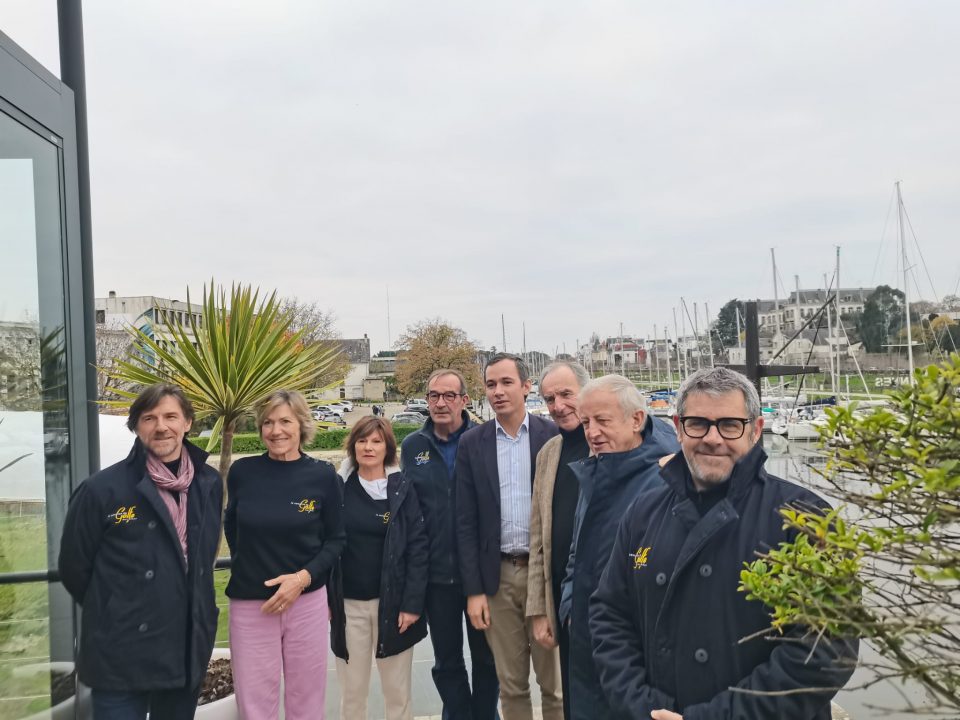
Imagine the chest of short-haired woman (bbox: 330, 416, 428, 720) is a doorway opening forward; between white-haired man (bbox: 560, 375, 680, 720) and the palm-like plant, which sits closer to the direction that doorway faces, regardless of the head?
the white-haired man

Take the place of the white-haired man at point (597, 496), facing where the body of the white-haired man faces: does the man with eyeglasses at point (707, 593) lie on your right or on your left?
on your left

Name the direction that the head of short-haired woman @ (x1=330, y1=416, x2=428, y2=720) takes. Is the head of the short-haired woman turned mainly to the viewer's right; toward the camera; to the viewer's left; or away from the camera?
toward the camera

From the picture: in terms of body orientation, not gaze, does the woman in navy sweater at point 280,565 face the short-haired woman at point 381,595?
no

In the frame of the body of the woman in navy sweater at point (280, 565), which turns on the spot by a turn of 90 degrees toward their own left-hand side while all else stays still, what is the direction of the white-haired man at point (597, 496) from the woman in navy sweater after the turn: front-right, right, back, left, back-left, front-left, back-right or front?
front-right

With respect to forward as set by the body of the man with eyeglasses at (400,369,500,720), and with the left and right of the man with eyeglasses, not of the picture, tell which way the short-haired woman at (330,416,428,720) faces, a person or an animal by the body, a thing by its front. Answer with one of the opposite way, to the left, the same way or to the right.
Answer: the same way

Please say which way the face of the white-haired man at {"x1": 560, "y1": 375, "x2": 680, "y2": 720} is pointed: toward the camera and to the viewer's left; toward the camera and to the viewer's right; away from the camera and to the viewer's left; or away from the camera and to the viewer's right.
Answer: toward the camera and to the viewer's left

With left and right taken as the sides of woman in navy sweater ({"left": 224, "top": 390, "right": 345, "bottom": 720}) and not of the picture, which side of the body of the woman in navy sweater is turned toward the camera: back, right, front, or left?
front

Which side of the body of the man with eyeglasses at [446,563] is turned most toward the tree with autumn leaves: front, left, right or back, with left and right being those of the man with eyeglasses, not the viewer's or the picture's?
back

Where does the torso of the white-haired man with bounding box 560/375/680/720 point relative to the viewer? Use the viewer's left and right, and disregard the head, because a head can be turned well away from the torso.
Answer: facing the viewer and to the left of the viewer

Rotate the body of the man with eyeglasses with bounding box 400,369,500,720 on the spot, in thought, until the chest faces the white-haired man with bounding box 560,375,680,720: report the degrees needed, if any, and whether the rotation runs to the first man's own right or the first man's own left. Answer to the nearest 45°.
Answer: approximately 45° to the first man's own left

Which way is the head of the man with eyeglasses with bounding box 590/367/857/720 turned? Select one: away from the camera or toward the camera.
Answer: toward the camera
